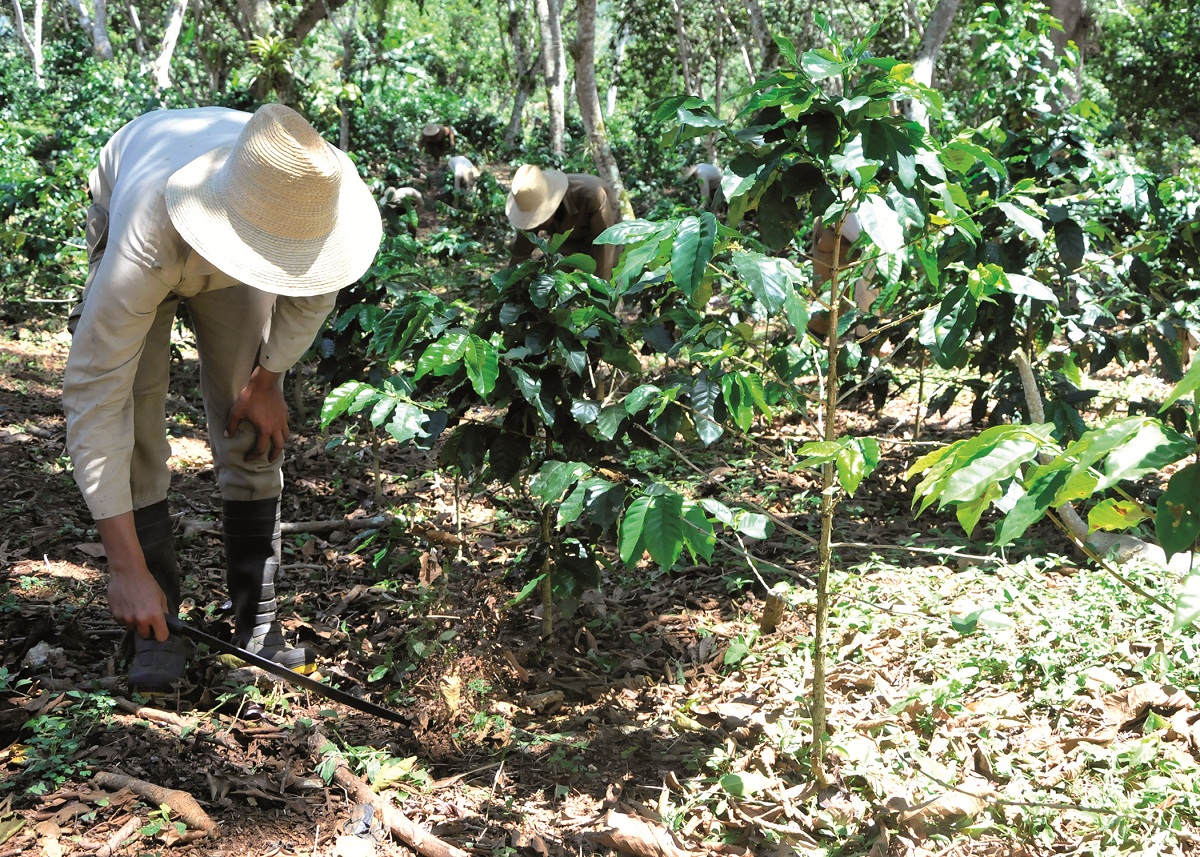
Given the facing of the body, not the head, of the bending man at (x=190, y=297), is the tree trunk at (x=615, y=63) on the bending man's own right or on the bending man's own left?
on the bending man's own left

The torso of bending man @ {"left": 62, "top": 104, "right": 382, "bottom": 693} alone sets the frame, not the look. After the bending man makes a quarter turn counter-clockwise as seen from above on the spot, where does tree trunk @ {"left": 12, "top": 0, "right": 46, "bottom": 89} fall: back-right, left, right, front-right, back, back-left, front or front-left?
front-left

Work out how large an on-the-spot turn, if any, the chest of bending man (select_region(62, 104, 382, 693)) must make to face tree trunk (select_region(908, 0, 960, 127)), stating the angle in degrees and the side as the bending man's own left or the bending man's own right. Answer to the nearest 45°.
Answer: approximately 90° to the bending man's own left

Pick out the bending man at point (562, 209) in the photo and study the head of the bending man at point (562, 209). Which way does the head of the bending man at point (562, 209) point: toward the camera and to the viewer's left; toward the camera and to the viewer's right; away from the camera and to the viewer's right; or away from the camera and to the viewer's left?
toward the camera and to the viewer's left

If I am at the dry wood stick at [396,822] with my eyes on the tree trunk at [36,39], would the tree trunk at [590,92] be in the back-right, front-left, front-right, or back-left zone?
front-right

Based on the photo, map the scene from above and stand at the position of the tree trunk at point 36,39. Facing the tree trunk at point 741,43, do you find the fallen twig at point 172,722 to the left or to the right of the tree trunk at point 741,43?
right

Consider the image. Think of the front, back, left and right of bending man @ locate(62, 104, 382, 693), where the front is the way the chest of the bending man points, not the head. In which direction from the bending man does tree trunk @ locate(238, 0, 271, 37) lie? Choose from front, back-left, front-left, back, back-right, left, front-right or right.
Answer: back-left

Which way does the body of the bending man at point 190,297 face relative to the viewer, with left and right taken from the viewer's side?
facing the viewer and to the right of the viewer
